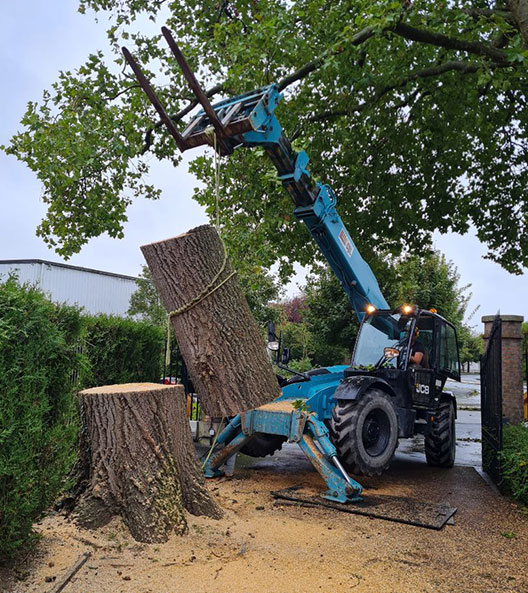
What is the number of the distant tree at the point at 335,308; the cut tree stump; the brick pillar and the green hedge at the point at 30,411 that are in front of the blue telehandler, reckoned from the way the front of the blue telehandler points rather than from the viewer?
2

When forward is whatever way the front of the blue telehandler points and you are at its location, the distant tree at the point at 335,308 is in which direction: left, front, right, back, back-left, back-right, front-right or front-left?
back-right

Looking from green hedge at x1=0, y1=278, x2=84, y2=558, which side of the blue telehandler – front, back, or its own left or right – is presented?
front

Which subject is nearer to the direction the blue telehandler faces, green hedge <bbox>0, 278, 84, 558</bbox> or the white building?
the green hedge

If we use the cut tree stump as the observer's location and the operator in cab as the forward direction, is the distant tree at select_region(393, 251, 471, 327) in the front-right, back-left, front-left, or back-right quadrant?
front-left

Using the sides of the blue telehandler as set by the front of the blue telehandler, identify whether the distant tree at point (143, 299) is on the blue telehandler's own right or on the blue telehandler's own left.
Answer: on the blue telehandler's own right

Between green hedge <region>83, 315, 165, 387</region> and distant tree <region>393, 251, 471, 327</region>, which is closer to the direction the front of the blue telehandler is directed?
the green hedge

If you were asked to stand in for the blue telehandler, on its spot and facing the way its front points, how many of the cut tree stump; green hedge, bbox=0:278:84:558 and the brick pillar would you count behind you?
1

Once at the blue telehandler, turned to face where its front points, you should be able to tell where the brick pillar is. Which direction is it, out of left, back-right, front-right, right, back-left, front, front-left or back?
back

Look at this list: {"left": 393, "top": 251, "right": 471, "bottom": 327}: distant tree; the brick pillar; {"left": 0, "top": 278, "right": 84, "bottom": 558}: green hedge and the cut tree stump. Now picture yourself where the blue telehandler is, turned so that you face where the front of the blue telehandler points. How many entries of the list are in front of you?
2

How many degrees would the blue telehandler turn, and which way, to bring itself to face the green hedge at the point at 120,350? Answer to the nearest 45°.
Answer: approximately 45° to its right

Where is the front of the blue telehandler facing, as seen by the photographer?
facing the viewer and to the left of the viewer

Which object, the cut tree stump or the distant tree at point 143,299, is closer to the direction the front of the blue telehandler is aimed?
the cut tree stump

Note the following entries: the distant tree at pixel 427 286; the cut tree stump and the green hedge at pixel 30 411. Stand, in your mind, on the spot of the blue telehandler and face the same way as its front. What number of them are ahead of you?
2

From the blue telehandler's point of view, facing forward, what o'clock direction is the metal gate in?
The metal gate is roughly at 7 o'clock from the blue telehandler.

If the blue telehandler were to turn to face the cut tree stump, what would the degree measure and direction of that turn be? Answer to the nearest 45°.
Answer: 0° — it already faces it

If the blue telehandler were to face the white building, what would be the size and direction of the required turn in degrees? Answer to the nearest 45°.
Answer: approximately 90° to its right

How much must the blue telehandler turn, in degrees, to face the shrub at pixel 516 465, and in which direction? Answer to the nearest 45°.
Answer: approximately 135° to its left
